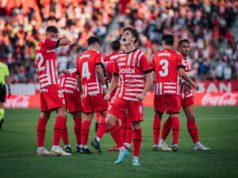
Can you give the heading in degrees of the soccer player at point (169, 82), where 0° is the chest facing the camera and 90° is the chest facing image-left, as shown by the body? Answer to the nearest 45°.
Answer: approximately 180°

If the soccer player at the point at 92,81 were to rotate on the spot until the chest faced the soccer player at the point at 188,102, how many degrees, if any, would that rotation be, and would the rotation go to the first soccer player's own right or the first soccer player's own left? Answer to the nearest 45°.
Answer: approximately 45° to the first soccer player's own right

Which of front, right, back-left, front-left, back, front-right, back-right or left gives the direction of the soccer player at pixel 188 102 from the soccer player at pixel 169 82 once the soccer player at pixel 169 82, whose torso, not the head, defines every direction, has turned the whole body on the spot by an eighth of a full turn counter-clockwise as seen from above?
right

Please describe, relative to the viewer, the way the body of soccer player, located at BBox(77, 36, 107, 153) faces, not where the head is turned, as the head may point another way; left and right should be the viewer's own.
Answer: facing away from the viewer and to the right of the viewer

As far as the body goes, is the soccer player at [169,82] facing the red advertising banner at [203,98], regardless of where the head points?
yes
